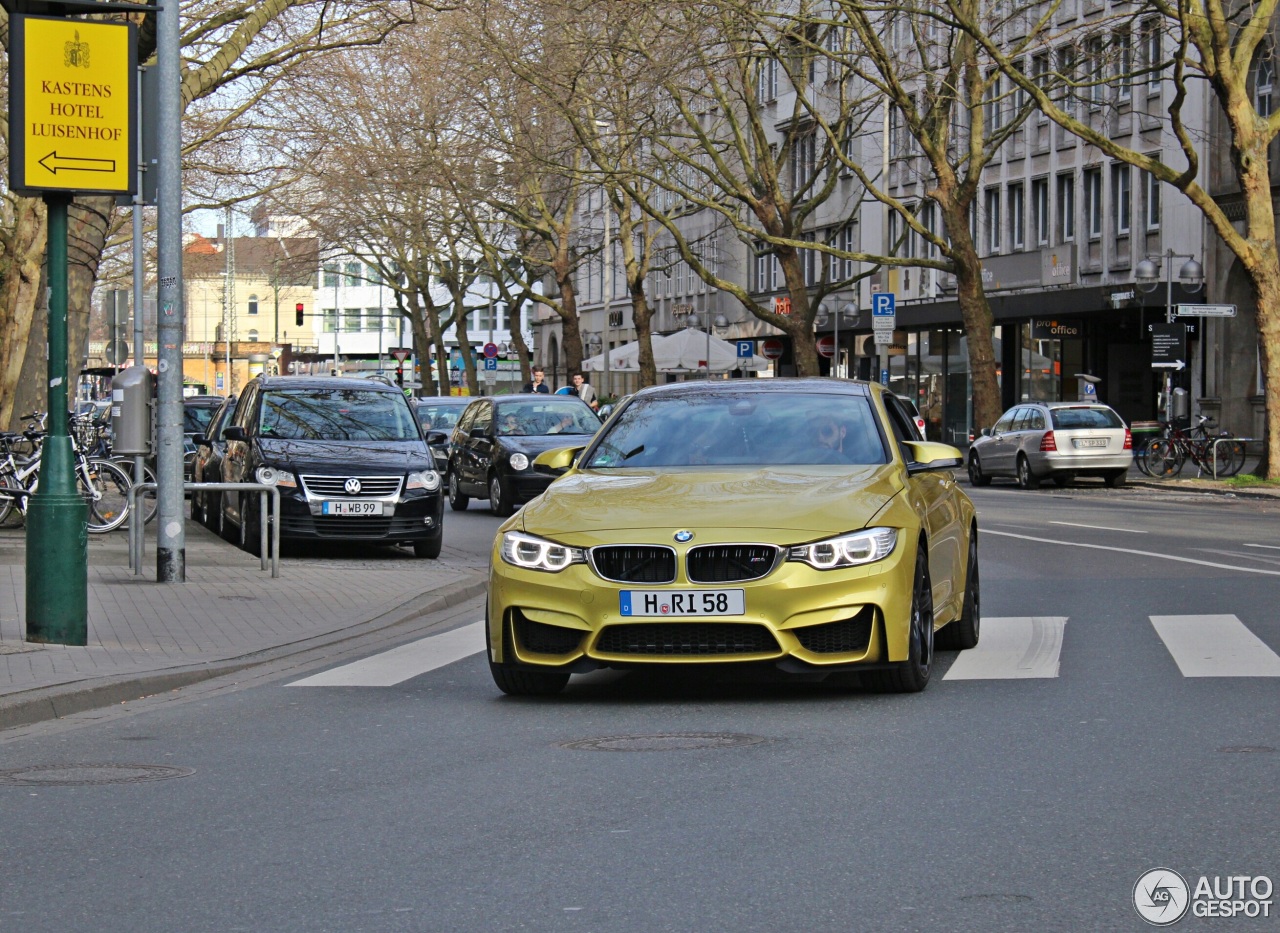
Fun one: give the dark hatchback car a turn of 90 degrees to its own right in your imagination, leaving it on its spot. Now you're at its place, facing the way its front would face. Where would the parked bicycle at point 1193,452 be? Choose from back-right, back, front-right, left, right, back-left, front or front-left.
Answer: back

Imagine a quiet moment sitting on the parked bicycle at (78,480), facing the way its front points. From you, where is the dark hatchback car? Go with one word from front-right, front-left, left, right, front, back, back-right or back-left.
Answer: front-left

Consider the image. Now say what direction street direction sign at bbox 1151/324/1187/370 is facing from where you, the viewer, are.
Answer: facing the viewer

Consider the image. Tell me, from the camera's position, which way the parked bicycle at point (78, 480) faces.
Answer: facing to the right of the viewer

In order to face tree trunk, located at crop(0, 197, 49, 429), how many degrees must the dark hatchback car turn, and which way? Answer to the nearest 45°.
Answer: approximately 90° to its right

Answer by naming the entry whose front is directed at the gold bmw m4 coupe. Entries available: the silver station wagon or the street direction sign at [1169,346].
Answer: the street direction sign

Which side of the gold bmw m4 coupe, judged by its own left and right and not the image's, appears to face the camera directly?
front

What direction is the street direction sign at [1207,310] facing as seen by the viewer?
toward the camera

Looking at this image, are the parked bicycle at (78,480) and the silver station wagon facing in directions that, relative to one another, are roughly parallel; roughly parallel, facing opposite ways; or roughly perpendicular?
roughly perpendicular

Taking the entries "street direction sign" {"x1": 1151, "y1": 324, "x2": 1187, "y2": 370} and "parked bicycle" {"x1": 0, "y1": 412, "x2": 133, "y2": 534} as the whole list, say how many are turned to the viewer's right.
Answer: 1

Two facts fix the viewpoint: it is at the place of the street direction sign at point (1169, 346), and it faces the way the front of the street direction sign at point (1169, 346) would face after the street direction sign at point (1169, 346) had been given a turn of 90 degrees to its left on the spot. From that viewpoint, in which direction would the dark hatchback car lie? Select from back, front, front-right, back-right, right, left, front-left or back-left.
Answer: back-right

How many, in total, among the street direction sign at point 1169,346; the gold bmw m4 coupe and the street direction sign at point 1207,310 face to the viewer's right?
0

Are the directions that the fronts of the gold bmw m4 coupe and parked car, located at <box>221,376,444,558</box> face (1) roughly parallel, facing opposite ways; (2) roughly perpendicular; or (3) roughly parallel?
roughly parallel

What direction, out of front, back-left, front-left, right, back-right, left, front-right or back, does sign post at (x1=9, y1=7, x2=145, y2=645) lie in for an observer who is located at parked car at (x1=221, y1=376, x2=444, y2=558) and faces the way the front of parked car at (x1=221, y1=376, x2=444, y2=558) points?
front
